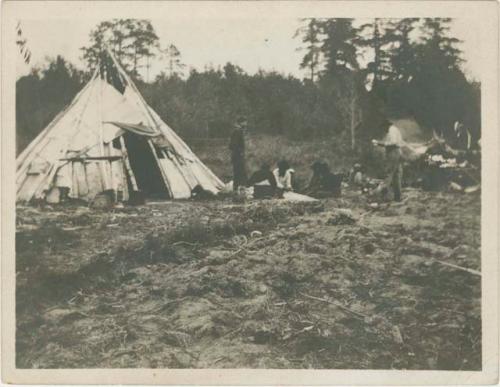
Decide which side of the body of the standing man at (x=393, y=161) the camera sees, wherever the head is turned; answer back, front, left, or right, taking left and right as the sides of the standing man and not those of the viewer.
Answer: left

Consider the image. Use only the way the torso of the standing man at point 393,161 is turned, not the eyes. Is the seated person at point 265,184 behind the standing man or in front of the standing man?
in front

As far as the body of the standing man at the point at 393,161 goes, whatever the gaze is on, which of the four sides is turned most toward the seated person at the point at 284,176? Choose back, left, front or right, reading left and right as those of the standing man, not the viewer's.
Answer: front

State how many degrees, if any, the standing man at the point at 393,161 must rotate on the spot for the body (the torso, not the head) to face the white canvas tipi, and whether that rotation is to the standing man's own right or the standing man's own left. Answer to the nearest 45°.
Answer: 0° — they already face it

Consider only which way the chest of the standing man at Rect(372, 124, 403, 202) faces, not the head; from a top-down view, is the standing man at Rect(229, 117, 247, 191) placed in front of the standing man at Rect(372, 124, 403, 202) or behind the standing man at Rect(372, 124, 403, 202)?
in front
